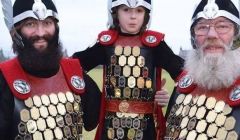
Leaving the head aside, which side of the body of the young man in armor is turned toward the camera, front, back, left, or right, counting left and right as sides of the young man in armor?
front

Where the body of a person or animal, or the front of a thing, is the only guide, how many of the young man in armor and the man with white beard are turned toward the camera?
2

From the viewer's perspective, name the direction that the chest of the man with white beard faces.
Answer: toward the camera

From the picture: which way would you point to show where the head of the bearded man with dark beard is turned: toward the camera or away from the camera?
toward the camera

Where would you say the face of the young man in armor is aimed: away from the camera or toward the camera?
toward the camera

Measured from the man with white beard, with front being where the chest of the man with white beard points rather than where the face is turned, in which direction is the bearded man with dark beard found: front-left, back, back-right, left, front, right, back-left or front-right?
right

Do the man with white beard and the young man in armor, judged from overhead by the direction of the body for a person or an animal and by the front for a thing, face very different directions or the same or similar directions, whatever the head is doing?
same or similar directions

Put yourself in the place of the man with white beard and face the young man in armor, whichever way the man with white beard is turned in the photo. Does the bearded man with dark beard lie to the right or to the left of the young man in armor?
left

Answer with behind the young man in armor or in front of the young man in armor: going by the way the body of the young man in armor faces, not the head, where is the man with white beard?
in front

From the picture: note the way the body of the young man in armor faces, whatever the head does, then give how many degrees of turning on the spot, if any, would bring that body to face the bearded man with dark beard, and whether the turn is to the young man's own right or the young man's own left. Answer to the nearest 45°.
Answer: approximately 45° to the young man's own right

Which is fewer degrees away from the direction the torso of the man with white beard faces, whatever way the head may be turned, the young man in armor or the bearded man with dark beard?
the bearded man with dark beard
